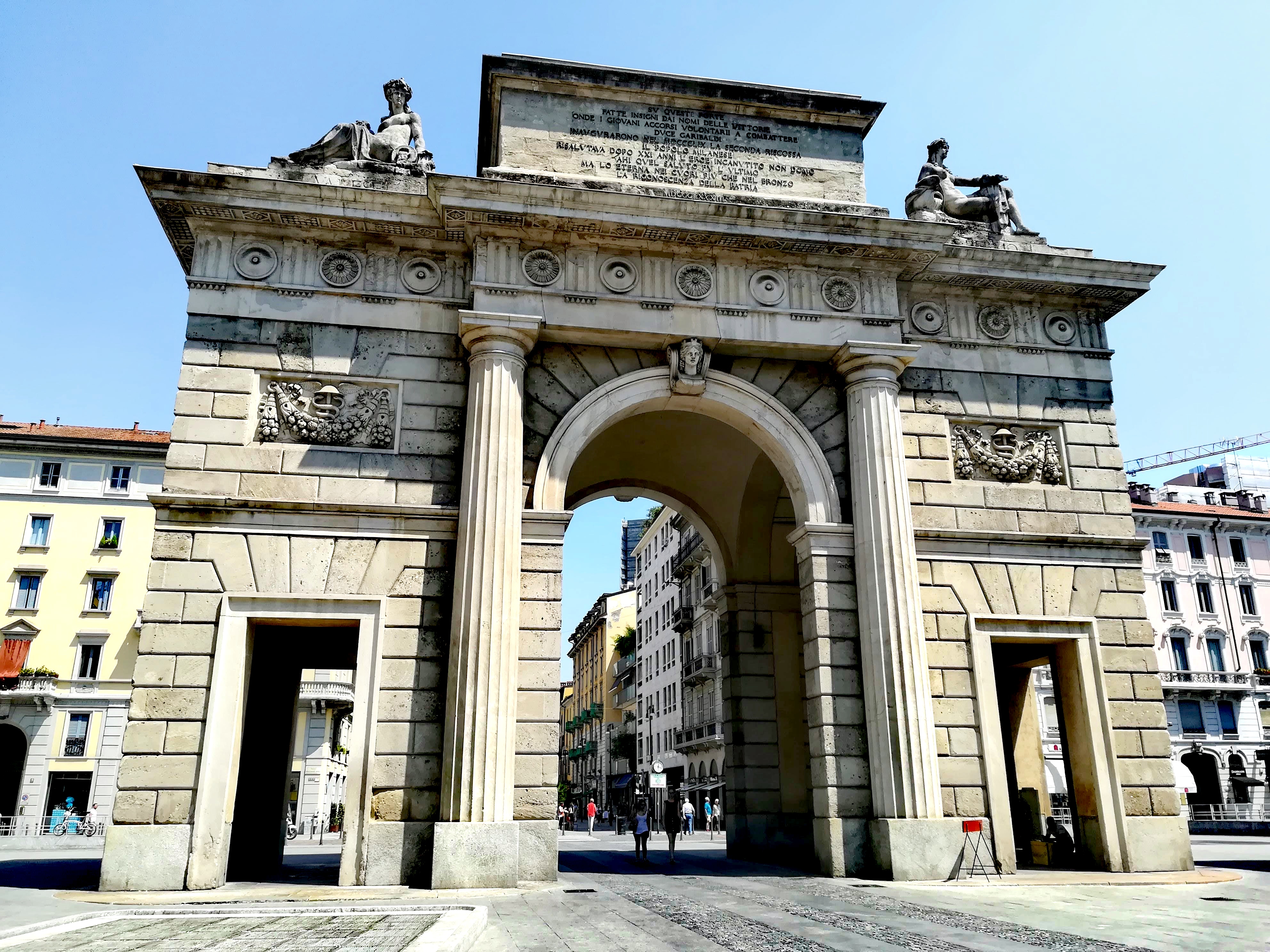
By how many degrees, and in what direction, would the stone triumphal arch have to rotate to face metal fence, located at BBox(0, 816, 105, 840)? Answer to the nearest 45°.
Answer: approximately 135° to its right

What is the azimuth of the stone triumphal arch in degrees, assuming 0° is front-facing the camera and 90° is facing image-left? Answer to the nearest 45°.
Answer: approximately 0°
